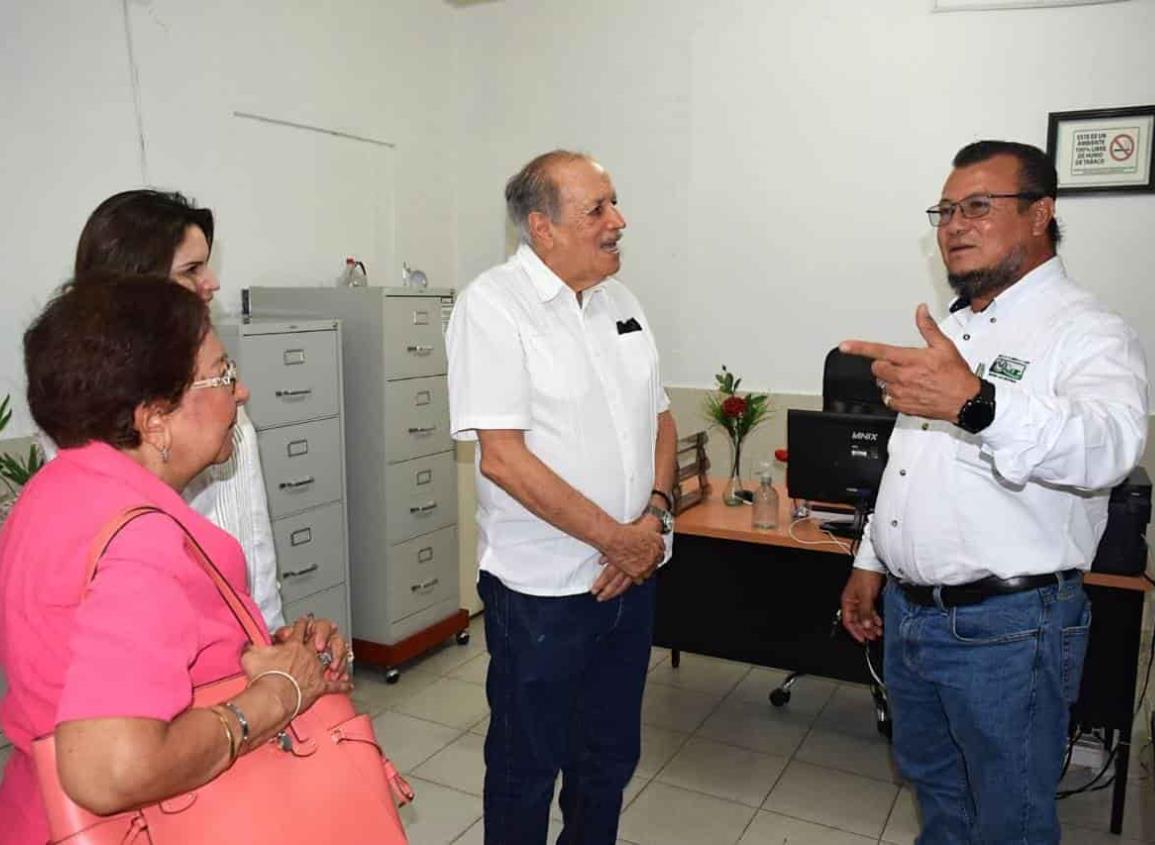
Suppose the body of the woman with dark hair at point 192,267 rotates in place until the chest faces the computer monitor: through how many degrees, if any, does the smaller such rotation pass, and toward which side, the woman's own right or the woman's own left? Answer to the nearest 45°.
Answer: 0° — they already face it

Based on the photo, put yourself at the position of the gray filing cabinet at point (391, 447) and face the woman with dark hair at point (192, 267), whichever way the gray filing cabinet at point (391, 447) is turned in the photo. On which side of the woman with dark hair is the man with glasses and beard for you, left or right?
left

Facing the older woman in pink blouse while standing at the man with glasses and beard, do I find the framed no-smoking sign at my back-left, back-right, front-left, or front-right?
back-right

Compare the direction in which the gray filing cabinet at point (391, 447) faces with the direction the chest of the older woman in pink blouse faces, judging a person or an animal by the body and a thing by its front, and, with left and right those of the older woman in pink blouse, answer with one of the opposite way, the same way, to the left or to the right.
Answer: to the right

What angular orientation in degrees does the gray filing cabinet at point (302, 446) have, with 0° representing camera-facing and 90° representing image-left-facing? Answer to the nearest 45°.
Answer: approximately 315°

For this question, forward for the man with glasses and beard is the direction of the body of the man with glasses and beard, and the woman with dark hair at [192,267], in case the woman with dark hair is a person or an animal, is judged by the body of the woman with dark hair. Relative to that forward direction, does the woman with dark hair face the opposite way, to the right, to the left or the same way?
the opposite way

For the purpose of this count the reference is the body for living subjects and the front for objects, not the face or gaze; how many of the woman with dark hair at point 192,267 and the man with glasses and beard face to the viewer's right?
1

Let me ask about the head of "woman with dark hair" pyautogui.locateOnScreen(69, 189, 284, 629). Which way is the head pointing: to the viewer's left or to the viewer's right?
to the viewer's right

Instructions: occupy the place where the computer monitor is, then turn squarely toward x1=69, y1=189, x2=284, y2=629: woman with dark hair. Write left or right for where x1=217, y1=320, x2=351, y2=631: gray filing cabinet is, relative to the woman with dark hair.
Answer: right

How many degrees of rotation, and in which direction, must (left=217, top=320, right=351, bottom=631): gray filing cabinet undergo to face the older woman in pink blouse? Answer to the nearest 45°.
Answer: approximately 45° to its right

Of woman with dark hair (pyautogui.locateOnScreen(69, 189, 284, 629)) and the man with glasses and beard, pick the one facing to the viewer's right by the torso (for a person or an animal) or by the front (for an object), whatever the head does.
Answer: the woman with dark hair

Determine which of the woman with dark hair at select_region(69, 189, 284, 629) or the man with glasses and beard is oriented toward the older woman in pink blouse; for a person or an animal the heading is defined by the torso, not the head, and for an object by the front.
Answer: the man with glasses and beard

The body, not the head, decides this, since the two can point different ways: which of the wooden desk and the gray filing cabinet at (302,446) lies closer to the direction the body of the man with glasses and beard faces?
the gray filing cabinet

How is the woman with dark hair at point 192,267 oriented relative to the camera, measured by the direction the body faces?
to the viewer's right

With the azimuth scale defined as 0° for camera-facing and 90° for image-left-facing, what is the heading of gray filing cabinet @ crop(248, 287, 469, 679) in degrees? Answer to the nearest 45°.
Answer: approximately 315°
